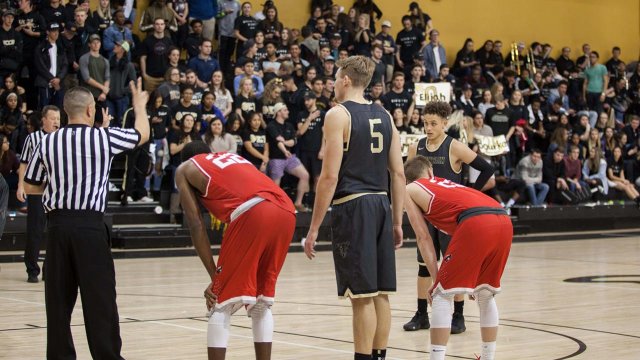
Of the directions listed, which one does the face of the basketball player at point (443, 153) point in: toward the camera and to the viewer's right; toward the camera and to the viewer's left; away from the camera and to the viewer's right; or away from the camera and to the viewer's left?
toward the camera and to the viewer's left

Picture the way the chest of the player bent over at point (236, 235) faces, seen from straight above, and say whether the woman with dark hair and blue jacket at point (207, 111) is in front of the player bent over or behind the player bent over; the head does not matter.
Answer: in front

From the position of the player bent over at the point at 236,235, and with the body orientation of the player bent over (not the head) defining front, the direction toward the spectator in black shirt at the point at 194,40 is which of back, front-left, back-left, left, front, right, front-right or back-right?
front-right

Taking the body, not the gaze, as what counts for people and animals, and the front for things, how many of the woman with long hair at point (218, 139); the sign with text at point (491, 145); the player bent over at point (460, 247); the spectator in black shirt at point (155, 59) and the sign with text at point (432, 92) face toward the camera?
4

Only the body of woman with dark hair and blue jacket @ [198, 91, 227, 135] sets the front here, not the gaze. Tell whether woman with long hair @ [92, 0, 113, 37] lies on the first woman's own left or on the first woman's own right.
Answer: on the first woman's own right

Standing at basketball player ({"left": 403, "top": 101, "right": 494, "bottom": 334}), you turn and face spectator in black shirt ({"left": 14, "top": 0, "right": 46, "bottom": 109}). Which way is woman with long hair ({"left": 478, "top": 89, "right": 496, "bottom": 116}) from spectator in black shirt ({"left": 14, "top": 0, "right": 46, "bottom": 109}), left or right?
right

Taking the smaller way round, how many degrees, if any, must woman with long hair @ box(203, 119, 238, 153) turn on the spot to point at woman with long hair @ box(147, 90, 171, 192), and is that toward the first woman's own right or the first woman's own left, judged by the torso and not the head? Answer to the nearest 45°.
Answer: approximately 135° to the first woman's own right

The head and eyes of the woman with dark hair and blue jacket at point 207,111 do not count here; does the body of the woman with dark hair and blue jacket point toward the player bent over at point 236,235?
yes

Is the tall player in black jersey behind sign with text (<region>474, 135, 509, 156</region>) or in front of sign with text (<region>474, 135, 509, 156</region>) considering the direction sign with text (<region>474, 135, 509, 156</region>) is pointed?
in front

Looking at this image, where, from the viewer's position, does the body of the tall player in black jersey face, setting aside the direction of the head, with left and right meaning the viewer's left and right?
facing away from the viewer and to the left of the viewer

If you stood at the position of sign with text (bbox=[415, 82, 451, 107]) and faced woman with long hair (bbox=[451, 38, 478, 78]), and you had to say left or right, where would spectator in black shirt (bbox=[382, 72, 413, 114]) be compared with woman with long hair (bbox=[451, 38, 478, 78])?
left
